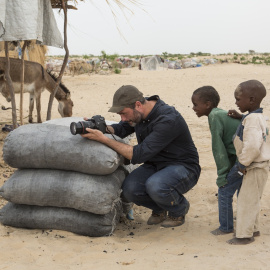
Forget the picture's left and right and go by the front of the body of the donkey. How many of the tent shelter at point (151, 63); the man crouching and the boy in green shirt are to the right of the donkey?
2

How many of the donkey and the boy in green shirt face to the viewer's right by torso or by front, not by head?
1

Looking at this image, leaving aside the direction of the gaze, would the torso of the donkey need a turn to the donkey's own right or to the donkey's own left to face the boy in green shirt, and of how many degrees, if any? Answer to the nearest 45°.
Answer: approximately 90° to the donkey's own right

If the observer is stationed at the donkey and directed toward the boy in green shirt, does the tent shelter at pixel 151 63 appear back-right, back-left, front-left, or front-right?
back-left

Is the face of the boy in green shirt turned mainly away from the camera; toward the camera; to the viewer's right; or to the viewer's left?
to the viewer's left

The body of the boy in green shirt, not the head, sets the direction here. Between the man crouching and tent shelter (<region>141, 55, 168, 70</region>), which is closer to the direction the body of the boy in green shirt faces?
the man crouching

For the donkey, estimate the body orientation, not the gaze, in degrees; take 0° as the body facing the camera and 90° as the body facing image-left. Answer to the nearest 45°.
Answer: approximately 270°

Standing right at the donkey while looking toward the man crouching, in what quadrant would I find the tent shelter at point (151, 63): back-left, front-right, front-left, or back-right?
back-left

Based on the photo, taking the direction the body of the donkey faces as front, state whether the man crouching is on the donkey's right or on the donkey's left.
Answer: on the donkey's right

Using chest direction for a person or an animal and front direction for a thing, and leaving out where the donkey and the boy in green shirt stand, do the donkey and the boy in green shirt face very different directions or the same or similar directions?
very different directions

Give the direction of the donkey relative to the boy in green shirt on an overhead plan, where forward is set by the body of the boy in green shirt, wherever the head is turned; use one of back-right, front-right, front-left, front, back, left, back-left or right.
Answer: front-right

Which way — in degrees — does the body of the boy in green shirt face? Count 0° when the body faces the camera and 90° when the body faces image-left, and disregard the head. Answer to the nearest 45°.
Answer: approximately 90°

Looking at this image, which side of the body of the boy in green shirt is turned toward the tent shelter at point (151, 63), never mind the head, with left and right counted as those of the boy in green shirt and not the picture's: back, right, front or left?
right
